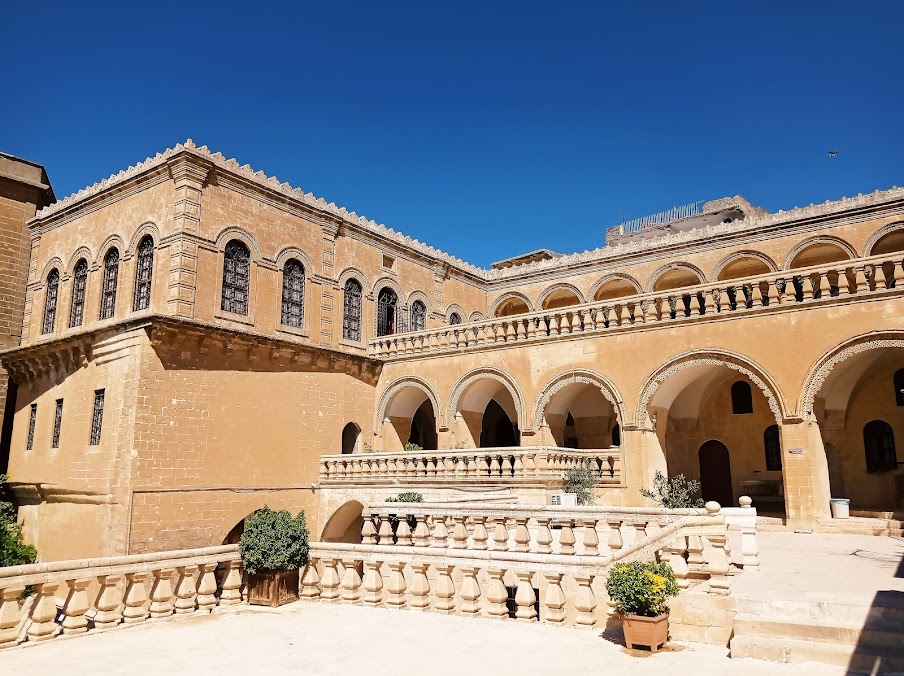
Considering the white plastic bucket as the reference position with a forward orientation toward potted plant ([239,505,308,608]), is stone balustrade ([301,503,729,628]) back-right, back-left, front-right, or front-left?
front-left

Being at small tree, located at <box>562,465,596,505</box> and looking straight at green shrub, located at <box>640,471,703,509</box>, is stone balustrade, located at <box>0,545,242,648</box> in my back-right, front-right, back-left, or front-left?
back-right

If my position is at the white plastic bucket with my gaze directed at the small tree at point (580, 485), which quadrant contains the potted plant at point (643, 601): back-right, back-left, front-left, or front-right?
front-left
